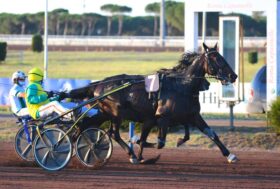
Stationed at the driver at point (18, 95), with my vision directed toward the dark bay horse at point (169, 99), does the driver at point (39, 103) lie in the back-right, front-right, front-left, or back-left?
front-right

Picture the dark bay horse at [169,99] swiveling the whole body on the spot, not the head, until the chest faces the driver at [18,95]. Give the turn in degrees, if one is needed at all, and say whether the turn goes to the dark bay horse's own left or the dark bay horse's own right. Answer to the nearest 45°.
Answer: approximately 180°

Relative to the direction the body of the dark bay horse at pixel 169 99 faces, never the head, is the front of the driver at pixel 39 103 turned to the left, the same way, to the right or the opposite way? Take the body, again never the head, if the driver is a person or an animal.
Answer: the same way

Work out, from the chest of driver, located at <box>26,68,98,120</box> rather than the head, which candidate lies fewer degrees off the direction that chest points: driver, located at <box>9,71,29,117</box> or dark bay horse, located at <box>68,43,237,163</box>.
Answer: the dark bay horse

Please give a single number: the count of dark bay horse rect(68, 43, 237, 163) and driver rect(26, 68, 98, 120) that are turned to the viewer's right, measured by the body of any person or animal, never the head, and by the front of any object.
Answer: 2

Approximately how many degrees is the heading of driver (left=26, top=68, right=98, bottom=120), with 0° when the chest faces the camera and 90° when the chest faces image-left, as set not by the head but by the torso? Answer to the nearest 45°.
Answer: approximately 270°

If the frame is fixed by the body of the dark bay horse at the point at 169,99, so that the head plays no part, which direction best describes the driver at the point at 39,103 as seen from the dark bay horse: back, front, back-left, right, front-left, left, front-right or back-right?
back

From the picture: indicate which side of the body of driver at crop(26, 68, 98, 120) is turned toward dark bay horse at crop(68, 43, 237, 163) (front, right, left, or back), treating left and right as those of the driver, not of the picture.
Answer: front

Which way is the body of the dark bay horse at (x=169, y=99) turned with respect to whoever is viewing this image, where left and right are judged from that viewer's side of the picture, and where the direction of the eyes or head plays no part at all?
facing to the right of the viewer

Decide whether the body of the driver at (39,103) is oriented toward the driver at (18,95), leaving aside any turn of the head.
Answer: no

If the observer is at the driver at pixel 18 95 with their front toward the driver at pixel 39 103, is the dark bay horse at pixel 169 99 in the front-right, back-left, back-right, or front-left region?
front-left
